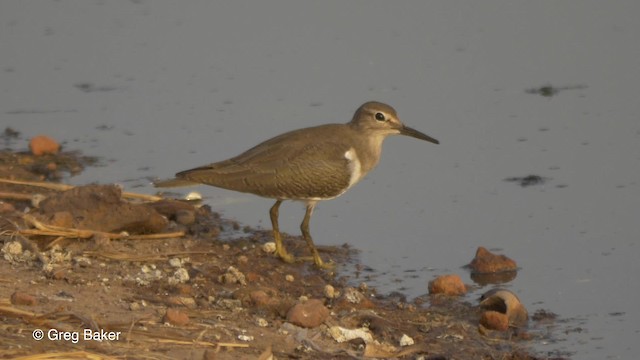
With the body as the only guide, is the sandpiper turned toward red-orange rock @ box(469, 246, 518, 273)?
yes

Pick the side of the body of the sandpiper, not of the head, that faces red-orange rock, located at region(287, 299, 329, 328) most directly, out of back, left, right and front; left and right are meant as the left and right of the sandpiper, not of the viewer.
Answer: right

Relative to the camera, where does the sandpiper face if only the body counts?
to the viewer's right

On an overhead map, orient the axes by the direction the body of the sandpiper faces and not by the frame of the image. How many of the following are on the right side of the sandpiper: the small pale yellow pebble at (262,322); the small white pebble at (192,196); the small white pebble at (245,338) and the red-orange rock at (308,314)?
3

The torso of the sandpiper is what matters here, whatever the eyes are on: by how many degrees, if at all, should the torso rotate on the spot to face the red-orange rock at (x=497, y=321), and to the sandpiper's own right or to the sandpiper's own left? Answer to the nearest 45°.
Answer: approximately 45° to the sandpiper's own right

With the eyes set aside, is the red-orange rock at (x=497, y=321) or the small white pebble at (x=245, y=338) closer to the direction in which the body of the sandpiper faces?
the red-orange rock

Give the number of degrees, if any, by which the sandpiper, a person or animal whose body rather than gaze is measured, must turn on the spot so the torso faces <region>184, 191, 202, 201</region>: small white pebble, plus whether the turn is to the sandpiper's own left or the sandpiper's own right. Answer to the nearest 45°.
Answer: approximately 135° to the sandpiper's own left
